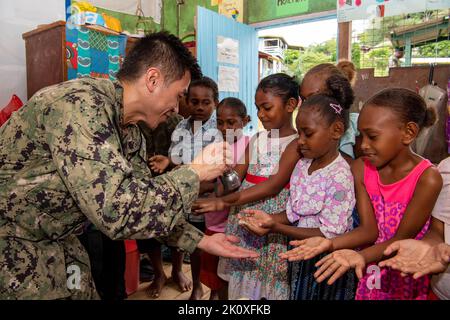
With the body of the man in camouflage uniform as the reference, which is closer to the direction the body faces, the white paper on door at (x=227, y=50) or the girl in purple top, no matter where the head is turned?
the girl in purple top

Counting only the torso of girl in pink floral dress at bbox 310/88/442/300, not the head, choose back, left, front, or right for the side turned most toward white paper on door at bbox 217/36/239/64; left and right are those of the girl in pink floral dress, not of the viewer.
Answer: right

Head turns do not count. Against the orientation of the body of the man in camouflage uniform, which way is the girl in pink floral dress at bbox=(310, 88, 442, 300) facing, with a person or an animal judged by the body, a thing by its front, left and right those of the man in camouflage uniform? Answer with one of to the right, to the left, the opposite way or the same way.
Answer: the opposite way

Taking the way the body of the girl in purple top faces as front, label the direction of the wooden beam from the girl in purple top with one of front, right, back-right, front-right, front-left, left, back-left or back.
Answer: back-right

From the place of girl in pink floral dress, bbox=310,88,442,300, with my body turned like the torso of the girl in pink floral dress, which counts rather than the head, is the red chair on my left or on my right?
on my right

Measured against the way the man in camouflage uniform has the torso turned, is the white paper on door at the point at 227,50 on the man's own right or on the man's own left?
on the man's own left

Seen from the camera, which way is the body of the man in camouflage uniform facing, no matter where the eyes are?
to the viewer's right

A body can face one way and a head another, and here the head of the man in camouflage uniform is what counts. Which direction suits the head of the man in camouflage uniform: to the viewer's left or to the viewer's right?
to the viewer's right

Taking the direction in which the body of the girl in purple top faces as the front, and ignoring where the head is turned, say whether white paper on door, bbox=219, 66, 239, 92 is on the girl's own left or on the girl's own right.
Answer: on the girl's own right

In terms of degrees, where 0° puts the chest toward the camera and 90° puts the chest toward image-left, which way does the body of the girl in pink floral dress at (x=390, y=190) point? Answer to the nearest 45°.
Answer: approximately 45°

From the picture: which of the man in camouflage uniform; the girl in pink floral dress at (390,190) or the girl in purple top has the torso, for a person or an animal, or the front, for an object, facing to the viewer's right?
the man in camouflage uniform

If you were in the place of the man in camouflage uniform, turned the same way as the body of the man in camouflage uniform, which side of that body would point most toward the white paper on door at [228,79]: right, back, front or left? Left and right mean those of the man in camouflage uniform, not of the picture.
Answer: left
